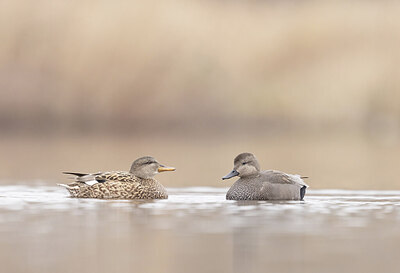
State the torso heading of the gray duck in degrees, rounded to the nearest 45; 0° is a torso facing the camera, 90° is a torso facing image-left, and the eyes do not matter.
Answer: approximately 90°

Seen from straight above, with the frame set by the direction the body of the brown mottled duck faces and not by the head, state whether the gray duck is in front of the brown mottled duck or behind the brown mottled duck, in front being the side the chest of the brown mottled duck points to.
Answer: in front

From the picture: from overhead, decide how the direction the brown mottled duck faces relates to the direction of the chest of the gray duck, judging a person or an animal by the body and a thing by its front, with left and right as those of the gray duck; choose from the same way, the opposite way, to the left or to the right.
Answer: the opposite way

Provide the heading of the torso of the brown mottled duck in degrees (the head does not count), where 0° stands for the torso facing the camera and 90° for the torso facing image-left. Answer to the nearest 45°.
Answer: approximately 270°

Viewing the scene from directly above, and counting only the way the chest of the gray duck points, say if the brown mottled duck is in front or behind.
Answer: in front

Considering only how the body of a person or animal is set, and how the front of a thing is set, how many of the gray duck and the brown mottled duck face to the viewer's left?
1
